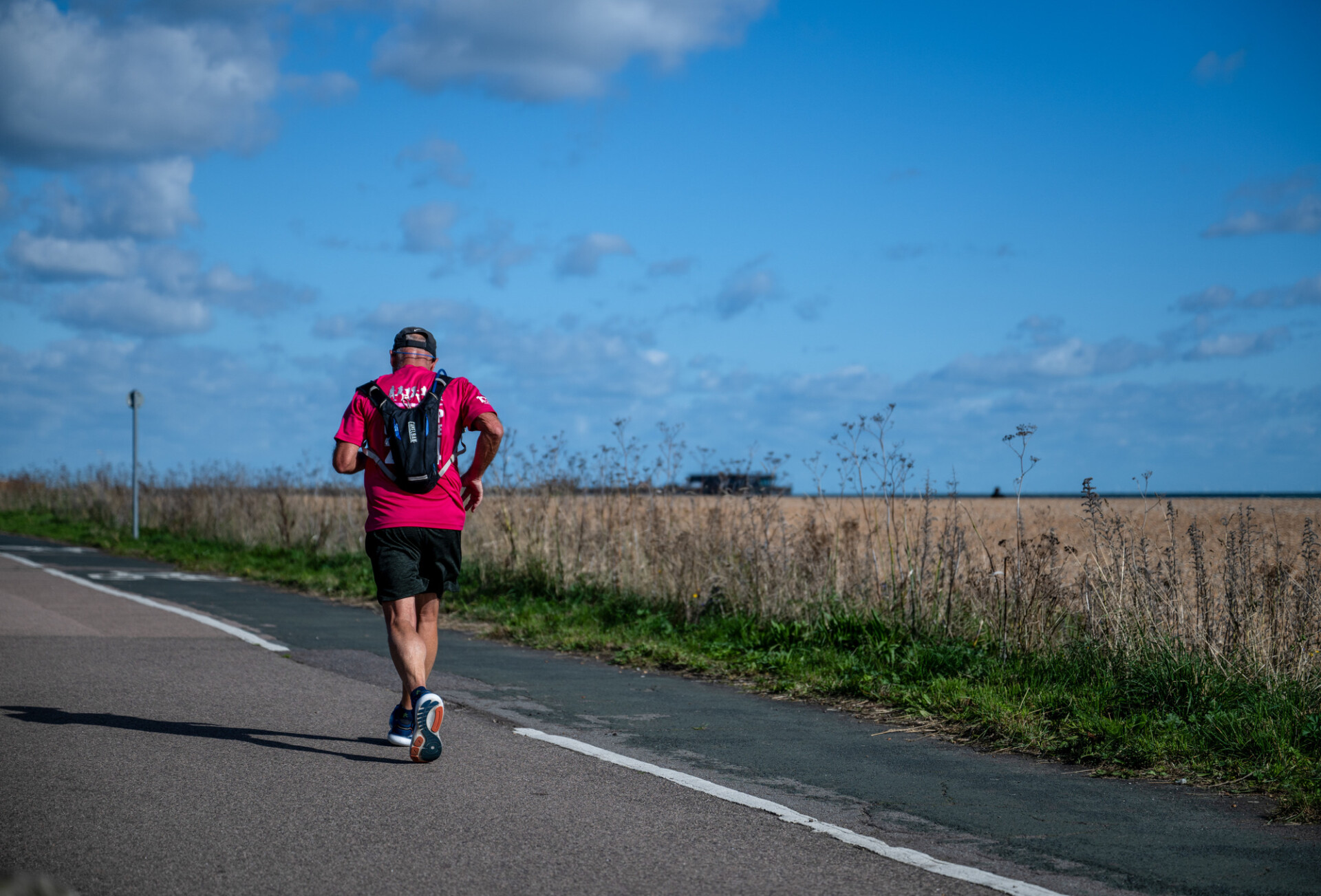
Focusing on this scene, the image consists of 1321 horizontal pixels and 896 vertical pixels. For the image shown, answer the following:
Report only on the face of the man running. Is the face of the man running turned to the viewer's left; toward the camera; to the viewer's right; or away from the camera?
away from the camera

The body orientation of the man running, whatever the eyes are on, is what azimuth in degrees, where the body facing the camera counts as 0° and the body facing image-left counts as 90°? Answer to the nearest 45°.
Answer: approximately 180°

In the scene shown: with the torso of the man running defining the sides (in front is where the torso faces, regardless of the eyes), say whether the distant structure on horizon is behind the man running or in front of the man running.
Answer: in front
